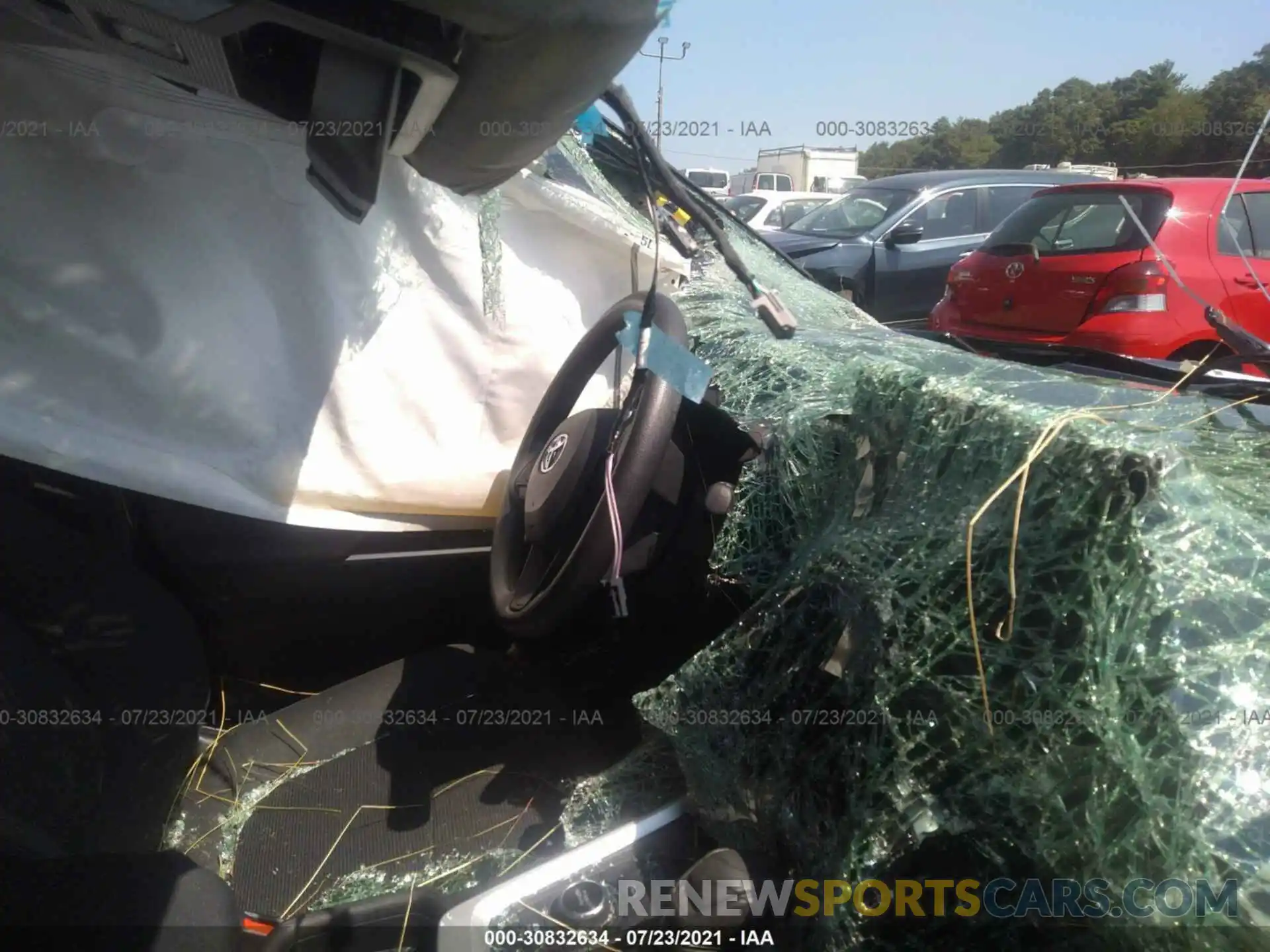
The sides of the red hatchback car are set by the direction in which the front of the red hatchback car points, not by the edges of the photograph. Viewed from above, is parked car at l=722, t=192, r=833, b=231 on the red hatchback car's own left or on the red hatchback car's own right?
on the red hatchback car's own left

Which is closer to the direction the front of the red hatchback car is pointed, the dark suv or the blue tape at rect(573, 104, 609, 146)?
the dark suv

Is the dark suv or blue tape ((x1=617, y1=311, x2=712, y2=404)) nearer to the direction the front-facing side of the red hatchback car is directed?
the dark suv

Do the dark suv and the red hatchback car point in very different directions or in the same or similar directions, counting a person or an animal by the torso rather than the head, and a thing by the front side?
very different directions

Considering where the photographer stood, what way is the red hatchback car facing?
facing away from the viewer and to the right of the viewer

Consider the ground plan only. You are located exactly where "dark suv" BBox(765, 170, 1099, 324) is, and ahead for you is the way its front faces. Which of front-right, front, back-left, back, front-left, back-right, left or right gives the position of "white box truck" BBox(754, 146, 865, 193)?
back-right

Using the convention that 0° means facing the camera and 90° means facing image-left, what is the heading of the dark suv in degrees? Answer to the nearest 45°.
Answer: approximately 45°

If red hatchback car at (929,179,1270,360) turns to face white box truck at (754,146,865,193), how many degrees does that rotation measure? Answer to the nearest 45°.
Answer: approximately 45° to its left

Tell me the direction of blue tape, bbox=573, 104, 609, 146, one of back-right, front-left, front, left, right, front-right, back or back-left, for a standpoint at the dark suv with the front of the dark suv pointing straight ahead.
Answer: front-left
